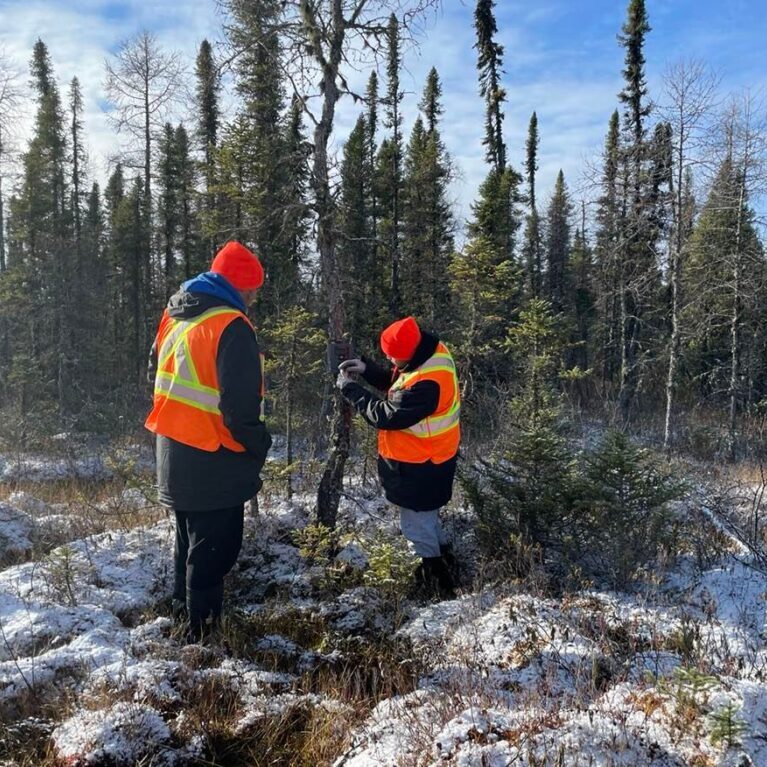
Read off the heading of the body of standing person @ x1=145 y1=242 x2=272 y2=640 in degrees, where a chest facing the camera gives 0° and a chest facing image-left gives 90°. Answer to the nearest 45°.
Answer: approximately 225°

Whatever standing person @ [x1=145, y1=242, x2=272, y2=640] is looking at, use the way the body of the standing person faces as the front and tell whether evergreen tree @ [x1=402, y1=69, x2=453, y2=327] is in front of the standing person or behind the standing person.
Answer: in front

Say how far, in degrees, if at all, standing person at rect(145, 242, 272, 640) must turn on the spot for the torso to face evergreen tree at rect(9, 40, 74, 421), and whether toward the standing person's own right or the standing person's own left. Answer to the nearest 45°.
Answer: approximately 45° to the standing person's own left

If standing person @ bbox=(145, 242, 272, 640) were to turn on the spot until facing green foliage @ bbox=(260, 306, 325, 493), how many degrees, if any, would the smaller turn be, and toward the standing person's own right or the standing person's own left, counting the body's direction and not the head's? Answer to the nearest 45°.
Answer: approximately 45° to the standing person's own left

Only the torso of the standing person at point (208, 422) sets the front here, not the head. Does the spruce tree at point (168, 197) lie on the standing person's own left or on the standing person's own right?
on the standing person's own left

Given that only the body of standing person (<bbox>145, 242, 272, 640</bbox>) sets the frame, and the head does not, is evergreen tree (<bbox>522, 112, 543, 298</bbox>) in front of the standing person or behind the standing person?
in front

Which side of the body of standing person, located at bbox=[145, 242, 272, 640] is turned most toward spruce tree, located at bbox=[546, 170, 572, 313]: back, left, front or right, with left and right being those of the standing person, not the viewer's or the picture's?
front

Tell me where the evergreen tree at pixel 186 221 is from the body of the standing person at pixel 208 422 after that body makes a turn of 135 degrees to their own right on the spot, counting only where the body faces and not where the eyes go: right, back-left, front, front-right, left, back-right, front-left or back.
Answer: back

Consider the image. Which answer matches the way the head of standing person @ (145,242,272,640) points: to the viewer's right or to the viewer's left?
to the viewer's right
